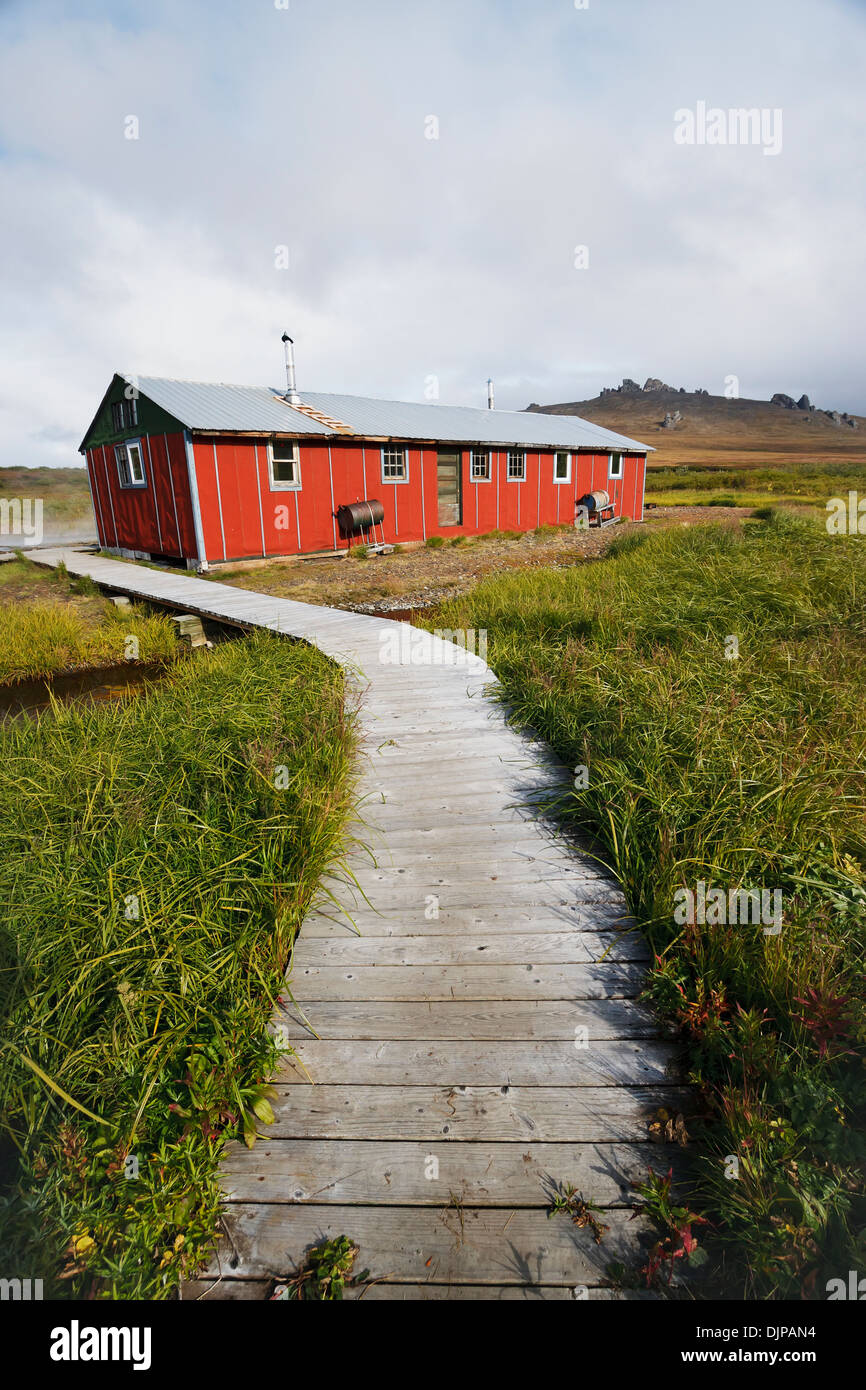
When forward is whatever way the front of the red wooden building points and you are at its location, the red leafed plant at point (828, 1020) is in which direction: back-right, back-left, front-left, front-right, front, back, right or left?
front-right

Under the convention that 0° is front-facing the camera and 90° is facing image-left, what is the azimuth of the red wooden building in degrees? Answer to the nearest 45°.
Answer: approximately 315°

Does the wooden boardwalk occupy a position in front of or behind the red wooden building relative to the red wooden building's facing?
in front

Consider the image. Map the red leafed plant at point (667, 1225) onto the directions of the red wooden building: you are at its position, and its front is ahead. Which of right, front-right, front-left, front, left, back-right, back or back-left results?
front-right
